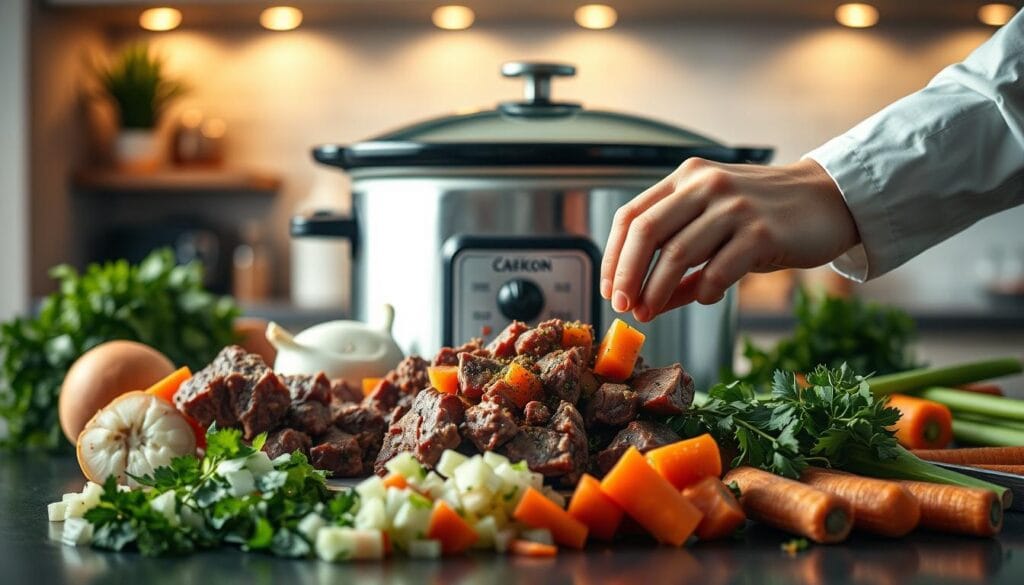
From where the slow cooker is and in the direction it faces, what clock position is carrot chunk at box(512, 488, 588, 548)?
The carrot chunk is roughly at 12 o'clock from the slow cooker.

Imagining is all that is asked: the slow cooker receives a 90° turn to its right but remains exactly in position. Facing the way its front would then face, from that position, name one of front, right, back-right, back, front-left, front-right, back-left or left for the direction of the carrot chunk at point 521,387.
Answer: left

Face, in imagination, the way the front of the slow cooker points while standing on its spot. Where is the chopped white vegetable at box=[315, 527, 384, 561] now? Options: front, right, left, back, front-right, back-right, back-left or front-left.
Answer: front

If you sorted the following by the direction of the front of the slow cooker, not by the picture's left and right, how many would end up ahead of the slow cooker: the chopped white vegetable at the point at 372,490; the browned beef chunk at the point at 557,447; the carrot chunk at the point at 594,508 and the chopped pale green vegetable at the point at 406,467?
4

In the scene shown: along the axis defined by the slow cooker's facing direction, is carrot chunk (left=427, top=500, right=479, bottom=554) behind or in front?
in front

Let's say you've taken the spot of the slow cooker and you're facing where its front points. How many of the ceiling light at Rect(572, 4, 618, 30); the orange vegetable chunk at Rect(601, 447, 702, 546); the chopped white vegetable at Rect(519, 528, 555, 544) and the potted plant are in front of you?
2

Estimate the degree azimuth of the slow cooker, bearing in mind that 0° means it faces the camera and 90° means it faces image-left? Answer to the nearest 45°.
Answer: approximately 0°

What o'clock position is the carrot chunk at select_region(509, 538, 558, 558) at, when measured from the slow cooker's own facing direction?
The carrot chunk is roughly at 12 o'clock from the slow cooker.

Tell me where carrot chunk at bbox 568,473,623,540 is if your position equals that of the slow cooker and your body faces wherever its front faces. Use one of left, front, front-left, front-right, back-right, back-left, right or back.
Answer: front

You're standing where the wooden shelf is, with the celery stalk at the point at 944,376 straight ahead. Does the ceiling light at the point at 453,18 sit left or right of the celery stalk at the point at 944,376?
left

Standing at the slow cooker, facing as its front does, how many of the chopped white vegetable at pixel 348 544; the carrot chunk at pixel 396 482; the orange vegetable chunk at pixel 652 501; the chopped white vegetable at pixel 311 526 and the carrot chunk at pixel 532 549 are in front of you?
5

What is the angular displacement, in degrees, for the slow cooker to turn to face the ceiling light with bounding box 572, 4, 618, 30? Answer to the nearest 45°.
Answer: approximately 180°

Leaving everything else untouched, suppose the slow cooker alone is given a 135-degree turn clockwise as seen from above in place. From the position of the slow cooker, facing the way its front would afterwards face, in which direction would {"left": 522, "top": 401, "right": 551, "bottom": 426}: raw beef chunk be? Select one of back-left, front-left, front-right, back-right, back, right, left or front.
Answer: back-left

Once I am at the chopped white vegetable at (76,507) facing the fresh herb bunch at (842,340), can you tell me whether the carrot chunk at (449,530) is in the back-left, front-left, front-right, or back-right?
front-right

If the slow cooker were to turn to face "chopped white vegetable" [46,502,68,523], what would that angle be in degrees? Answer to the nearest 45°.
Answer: approximately 45° to its right

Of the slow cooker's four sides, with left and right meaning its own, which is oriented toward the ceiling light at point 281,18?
back

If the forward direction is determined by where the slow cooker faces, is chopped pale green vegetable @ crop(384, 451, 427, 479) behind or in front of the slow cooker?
in front

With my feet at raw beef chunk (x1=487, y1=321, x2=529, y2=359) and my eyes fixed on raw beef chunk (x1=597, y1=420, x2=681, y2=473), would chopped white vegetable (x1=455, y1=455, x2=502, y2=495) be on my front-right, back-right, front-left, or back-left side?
front-right

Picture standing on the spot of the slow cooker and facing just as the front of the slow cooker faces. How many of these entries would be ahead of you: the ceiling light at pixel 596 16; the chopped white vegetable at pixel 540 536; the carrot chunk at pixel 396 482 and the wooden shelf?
2

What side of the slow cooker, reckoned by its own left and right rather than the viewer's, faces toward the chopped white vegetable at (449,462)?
front
